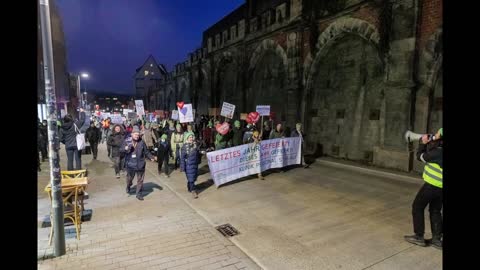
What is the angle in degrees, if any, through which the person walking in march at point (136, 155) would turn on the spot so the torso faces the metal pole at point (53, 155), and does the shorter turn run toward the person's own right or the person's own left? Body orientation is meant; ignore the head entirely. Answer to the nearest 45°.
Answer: approximately 45° to the person's own right

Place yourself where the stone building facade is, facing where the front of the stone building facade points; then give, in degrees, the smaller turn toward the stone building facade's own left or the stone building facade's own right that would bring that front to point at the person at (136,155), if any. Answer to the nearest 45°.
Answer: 0° — it already faces them

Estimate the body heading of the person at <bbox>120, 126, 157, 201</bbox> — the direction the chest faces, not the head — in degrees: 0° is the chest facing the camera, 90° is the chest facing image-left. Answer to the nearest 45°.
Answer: approximately 0°

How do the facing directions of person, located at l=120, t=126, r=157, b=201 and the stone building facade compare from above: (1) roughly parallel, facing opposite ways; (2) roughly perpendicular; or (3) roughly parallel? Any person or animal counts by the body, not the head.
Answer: roughly perpendicular

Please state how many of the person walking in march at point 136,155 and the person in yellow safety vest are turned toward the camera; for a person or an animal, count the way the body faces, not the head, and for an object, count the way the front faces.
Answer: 1

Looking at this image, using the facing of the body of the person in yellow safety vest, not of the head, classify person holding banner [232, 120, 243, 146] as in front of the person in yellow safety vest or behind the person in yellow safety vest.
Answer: in front

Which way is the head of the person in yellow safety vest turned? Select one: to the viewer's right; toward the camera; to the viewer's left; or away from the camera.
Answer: to the viewer's left

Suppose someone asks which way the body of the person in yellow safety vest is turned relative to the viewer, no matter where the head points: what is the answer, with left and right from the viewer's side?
facing to the left of the viewer

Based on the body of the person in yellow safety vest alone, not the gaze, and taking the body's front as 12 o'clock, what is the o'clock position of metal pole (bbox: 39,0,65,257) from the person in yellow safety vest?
The metal pole is roughly at 11 o'clock from the person in yellow safety vest.
